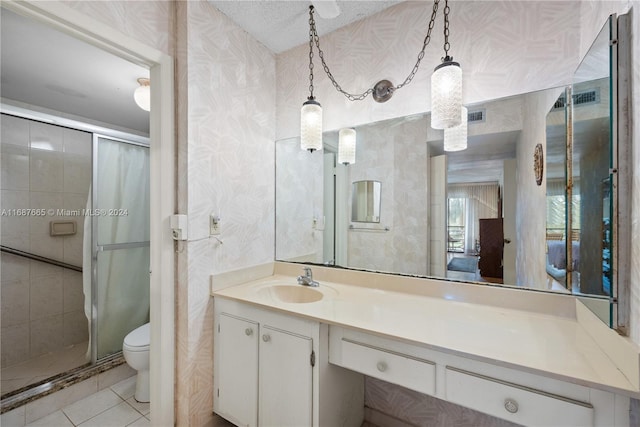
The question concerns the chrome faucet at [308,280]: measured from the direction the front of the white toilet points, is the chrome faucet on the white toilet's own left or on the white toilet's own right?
on the white toilet's own left

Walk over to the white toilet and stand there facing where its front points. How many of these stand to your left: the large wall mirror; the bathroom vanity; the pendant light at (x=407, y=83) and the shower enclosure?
3

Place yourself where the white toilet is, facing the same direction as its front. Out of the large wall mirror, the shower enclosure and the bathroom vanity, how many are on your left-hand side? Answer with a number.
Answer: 2

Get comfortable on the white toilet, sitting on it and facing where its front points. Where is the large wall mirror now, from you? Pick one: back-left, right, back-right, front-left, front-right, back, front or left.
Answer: left

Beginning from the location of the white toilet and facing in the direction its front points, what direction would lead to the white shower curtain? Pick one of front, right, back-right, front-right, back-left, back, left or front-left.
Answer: back-right

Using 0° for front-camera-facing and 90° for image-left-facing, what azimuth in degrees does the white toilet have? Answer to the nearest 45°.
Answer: approximately 45°
